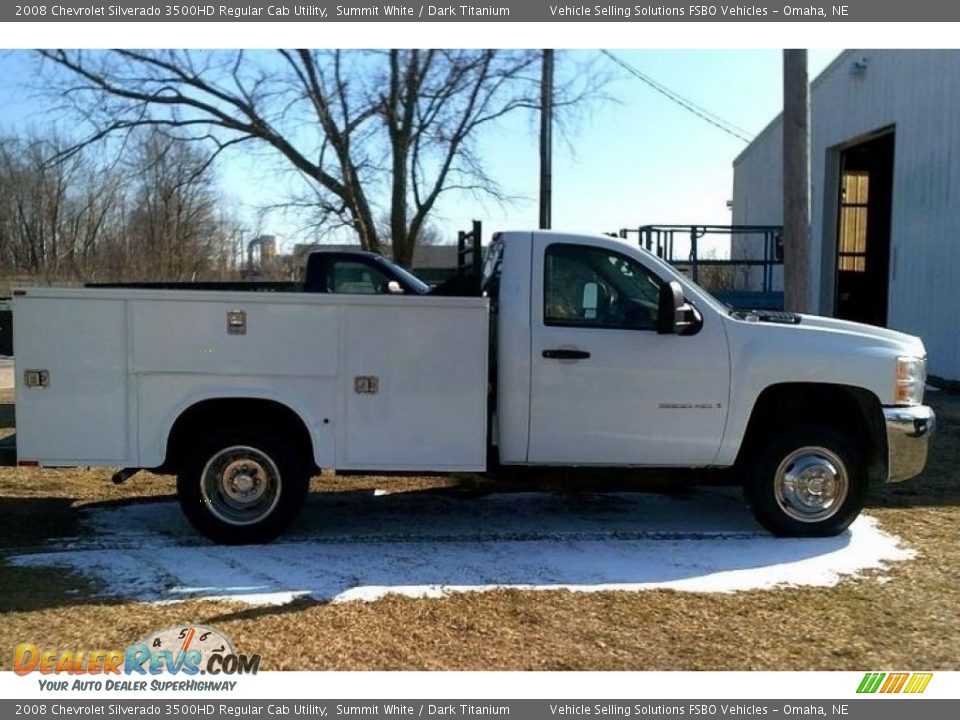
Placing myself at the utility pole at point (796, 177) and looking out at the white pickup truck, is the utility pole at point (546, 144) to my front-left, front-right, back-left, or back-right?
back-right

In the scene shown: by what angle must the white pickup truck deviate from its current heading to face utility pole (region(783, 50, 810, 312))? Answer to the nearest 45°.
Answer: approximately 45° to its left

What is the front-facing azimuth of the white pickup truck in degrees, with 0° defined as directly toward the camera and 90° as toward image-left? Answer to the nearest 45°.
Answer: approximately 270°

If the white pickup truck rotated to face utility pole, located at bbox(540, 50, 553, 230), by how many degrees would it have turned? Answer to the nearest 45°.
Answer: approximately 90° to its left

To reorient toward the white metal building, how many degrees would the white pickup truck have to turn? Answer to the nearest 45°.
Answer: approximately 45° to its left
